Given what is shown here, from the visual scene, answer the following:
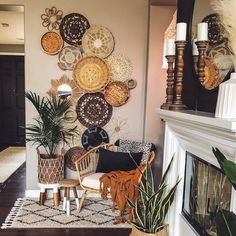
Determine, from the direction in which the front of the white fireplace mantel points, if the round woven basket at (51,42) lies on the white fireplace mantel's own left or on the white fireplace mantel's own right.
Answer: on the white fireplace mantel's own right

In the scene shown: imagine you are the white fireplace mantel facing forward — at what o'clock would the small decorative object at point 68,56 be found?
The small decorative object is roughly at 3 o'clock from the white fireplace mantel.

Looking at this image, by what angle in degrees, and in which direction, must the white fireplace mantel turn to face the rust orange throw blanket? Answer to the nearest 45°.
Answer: approximately 90° to its right

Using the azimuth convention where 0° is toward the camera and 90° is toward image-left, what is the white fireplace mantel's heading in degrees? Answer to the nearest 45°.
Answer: approximately 45°

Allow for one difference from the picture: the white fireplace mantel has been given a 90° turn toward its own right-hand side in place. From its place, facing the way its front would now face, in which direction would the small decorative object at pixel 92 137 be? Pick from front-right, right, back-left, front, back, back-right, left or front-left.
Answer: front

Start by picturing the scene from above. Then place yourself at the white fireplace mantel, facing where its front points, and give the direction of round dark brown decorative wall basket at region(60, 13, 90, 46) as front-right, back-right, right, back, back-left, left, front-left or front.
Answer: right

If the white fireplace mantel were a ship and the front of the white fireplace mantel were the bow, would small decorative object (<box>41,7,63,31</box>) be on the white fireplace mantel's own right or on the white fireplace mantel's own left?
on the white fireplace mantel's own right

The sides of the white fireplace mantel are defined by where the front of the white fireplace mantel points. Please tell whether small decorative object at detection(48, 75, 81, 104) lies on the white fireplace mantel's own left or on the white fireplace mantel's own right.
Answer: on the white fireplace mantel's own right

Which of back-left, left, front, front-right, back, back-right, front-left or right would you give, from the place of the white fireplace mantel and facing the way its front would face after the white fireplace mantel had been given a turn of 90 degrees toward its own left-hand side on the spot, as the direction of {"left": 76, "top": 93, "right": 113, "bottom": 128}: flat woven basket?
back

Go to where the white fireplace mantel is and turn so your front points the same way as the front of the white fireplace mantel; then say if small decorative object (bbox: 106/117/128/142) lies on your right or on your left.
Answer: on your right

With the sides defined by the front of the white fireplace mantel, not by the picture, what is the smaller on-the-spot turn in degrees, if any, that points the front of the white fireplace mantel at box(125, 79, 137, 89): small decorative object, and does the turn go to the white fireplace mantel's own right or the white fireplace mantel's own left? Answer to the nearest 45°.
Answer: approximately 90° to the white fireplace mantel's own right
